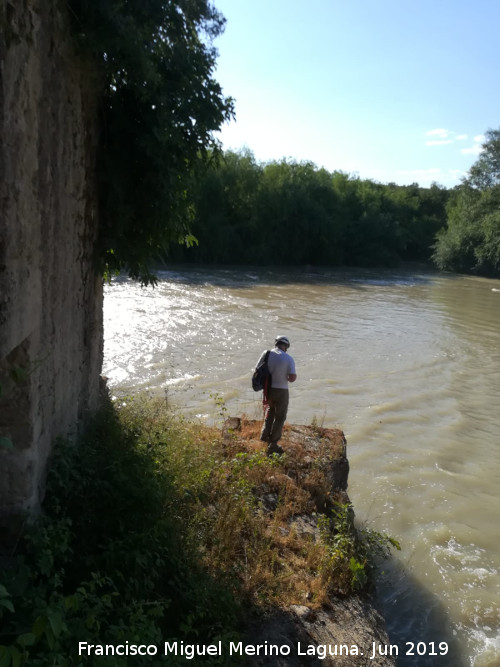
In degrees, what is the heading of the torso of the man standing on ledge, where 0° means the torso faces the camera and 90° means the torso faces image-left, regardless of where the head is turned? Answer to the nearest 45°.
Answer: approximately 225°

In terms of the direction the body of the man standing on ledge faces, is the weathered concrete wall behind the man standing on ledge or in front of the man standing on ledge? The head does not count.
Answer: behind
